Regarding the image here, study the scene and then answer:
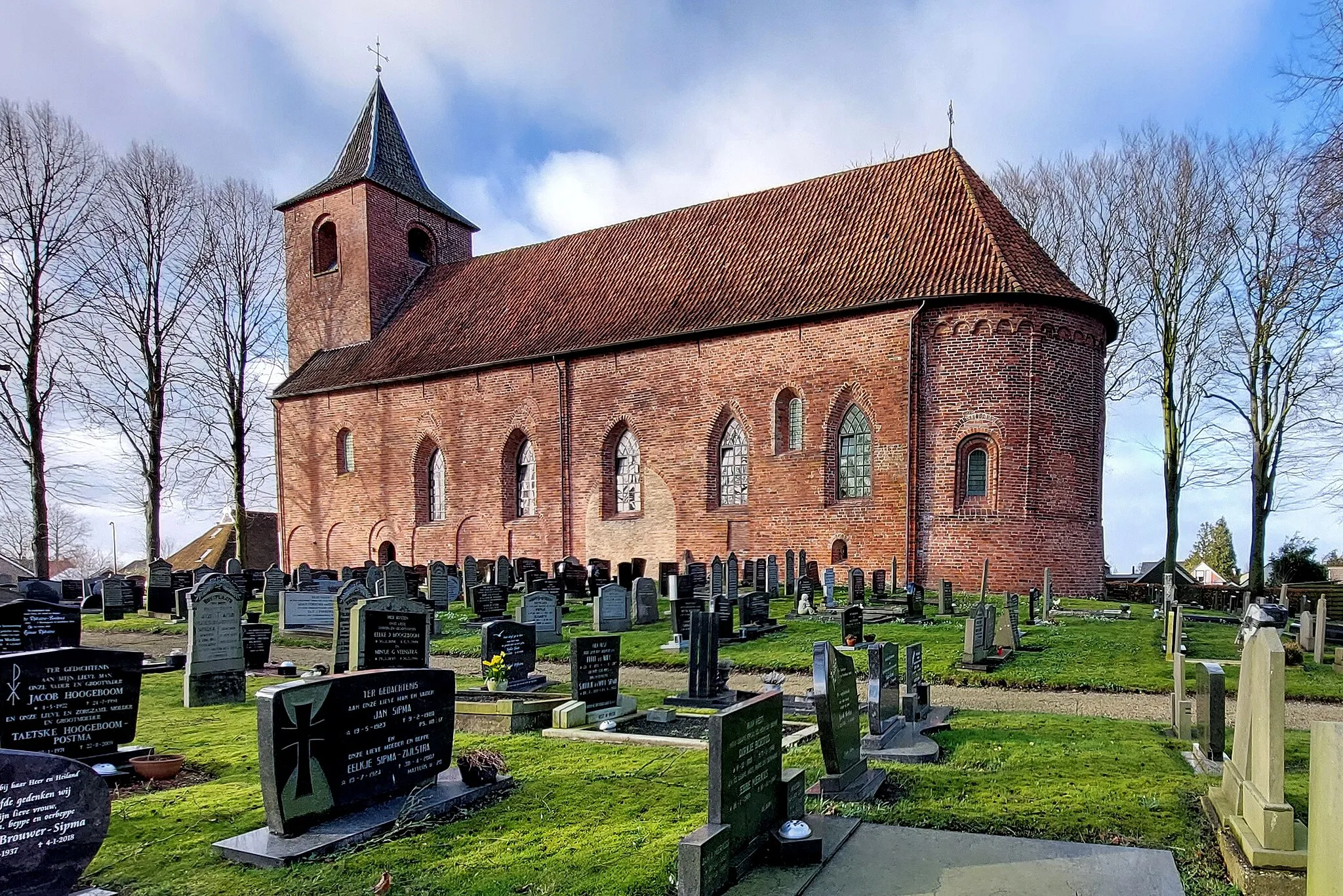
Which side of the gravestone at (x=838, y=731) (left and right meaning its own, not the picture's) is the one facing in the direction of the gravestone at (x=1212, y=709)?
left

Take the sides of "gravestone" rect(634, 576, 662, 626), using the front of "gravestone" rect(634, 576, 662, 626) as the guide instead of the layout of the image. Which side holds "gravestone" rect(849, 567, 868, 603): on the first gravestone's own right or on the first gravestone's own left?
on the first gravestone's own left

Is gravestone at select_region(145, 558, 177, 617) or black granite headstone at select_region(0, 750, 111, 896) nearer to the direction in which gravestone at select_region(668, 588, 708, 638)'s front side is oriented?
the black granite headstone

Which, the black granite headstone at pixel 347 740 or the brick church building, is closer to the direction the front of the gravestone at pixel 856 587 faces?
the black granite headstone

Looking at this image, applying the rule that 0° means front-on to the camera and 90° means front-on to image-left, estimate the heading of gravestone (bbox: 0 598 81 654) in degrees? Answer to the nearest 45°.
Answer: approximately 0°

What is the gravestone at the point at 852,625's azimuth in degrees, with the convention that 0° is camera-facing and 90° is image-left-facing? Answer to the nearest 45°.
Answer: approximately 315°

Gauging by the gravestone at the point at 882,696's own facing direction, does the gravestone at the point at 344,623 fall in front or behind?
behind

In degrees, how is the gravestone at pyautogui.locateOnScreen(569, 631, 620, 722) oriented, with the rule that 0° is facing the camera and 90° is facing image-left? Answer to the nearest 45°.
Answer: approximately 315°
